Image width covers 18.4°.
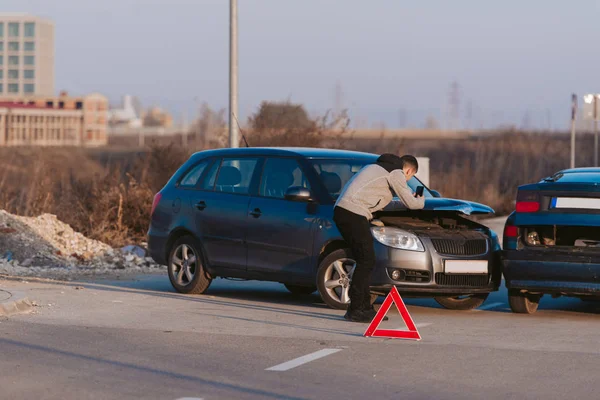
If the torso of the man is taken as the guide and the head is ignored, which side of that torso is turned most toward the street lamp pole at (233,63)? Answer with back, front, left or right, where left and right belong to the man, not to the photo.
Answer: left

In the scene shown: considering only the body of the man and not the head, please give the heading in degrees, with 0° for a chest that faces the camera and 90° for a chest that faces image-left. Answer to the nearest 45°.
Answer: approximately 270°

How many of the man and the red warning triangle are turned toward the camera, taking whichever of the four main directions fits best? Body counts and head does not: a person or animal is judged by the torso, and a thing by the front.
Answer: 1

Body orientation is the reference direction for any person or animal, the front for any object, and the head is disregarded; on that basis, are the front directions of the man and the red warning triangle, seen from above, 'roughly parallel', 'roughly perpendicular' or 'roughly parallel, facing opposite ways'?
roughly perpendicular

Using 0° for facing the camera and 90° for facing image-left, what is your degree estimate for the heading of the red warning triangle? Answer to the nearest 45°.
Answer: approximately 0°

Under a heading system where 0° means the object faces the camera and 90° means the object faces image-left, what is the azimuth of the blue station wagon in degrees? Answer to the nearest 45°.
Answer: approximately 315°

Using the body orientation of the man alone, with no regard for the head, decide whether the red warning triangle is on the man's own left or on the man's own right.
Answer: on the man's own right

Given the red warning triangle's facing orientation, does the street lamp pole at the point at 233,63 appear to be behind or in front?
behind

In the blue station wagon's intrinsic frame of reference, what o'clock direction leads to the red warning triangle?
The red warning triangle is roughly at 1 o'clock from the blue station wagon.

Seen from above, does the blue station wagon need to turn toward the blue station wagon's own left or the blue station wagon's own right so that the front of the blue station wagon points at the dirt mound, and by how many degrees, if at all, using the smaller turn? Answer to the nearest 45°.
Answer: approximately 180°

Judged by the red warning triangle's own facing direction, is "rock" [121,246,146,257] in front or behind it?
behind
